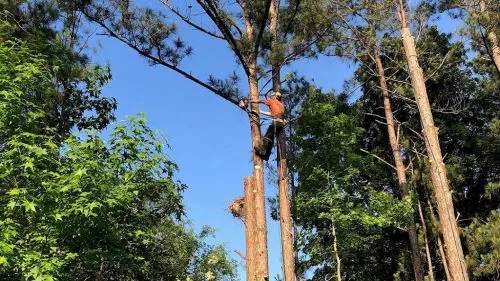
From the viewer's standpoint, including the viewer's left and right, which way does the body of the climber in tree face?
facing to the left of the viewer

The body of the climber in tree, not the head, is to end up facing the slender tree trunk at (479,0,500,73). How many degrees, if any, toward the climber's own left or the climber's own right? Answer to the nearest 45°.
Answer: approximately 135° to the climber's own right

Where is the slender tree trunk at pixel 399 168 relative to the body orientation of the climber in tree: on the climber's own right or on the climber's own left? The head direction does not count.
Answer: on the climber's own right

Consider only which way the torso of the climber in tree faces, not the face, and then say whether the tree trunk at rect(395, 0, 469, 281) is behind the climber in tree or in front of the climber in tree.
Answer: behind

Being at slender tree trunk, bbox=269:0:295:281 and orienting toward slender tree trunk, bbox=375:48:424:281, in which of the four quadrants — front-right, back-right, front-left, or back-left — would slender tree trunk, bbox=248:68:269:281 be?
back-right
